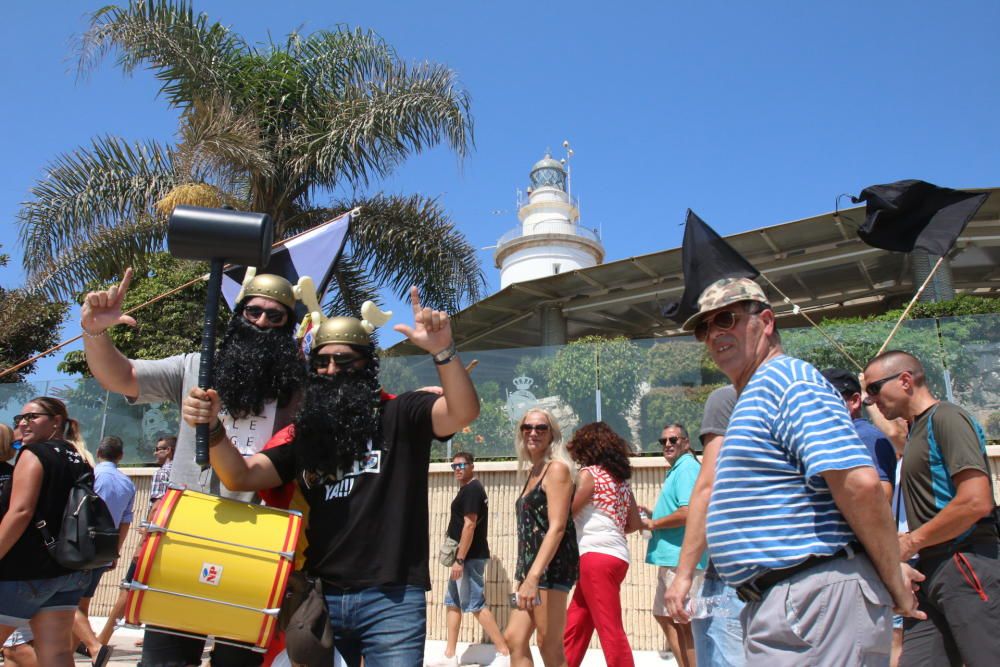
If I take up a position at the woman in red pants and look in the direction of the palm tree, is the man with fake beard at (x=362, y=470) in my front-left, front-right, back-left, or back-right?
back-left

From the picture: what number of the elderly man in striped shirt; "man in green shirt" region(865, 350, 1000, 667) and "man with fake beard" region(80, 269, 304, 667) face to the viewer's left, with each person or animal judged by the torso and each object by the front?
2

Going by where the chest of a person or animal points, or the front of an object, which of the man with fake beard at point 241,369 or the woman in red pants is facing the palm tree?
the woman in red pants

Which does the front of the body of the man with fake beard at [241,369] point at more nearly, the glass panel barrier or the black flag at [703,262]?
the black flag

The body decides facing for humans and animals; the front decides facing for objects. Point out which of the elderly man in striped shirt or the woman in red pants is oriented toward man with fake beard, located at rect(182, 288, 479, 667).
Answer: the elderly man in striped shirt

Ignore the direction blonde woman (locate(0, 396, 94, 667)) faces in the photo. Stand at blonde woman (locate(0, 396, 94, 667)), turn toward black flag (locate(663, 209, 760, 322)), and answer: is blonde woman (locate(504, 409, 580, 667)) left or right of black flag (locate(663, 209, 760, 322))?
left

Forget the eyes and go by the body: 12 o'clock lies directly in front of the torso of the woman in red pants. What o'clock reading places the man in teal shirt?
The man in teal shirt is roughly at 3 o'clock from the woman in red pants.

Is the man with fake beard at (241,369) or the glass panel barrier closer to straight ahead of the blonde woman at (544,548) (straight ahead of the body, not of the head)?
the man with fake beard

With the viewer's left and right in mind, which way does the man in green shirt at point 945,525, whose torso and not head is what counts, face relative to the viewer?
facing to the left of the viewer

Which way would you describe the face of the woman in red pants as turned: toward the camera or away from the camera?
away from the camera

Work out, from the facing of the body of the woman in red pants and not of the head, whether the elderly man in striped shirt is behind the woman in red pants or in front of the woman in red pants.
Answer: behind

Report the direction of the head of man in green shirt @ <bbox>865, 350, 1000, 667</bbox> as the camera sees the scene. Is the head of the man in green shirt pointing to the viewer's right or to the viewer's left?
to the viewer's left
